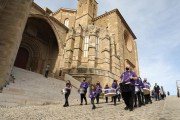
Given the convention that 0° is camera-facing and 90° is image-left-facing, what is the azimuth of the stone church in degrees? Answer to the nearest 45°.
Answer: approximately 315°
